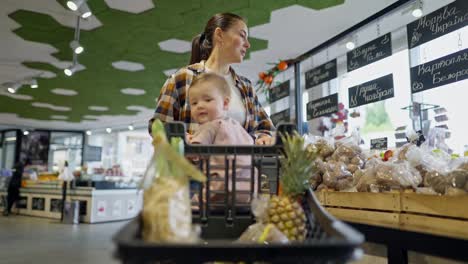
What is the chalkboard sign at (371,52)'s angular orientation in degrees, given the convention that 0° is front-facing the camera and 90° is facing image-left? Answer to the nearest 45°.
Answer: approximately 45°

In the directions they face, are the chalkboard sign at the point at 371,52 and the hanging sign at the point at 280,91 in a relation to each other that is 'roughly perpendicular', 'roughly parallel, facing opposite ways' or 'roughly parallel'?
roughly parallel

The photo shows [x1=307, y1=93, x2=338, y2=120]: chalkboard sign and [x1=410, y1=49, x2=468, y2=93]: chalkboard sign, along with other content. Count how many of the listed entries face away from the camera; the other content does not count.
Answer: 0

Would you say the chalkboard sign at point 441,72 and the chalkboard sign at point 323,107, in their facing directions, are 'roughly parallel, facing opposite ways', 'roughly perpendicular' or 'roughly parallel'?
roughly parallel

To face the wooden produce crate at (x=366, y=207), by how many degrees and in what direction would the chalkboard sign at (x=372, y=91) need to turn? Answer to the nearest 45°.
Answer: approximately 45° to its left

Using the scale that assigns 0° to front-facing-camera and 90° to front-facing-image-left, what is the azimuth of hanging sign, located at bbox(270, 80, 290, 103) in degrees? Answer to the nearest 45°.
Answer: approximately 45°

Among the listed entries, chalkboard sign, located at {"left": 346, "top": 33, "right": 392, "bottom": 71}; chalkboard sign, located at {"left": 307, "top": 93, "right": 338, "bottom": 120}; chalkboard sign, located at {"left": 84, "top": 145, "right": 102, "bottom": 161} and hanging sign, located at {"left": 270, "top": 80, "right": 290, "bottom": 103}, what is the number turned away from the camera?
0

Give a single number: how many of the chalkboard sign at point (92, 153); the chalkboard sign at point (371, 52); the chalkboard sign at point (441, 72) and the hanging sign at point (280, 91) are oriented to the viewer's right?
0

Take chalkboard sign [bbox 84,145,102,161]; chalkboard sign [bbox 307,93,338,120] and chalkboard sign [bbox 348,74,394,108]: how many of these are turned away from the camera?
0

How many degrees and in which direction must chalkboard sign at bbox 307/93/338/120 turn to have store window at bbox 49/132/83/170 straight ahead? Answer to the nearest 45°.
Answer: approximately 90° to its right

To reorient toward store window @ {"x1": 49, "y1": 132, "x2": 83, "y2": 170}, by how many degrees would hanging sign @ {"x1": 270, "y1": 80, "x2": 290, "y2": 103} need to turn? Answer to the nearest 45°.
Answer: approximately 90° to its right

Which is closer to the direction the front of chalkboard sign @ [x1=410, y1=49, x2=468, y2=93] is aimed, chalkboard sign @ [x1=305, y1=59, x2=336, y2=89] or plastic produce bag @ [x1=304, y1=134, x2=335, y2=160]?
the plastic produce bag

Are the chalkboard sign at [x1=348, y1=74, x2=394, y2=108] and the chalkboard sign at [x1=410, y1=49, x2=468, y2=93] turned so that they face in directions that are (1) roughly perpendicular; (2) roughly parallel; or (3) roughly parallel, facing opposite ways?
roughly parallel

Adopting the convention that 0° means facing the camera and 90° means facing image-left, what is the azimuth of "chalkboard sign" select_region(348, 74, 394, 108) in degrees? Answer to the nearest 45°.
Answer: approximately 45°

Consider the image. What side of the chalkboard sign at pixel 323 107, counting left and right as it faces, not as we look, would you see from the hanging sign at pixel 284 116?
right

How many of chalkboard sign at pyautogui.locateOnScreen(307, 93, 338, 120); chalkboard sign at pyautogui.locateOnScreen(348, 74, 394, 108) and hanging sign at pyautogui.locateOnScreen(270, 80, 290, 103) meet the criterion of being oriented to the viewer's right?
0

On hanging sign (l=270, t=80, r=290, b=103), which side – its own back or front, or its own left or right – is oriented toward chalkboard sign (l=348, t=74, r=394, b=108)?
left

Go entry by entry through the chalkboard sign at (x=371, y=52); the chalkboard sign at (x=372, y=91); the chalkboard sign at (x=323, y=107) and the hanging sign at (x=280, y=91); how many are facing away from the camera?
0

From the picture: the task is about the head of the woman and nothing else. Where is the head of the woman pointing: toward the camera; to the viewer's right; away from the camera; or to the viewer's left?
to the viewer's right

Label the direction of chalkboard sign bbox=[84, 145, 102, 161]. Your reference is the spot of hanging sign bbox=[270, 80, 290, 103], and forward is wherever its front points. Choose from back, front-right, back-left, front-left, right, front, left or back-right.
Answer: right

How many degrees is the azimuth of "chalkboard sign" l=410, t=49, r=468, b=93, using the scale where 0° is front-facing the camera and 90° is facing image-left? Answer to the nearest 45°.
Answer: approximately 45°
